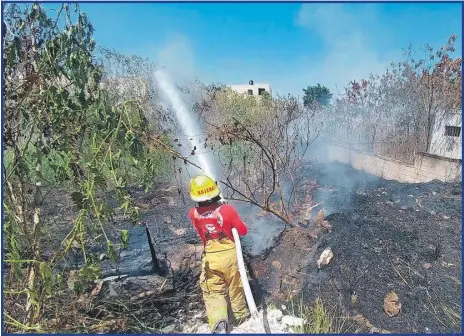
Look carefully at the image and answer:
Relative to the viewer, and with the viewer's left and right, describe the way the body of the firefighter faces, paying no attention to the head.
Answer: facing away from the viewer

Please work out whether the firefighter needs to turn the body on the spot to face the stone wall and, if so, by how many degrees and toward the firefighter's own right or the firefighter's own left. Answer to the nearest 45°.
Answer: approximately 45° to the firefighter's own right

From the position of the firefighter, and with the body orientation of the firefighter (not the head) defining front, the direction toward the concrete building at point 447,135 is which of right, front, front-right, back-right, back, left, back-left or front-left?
front-right
